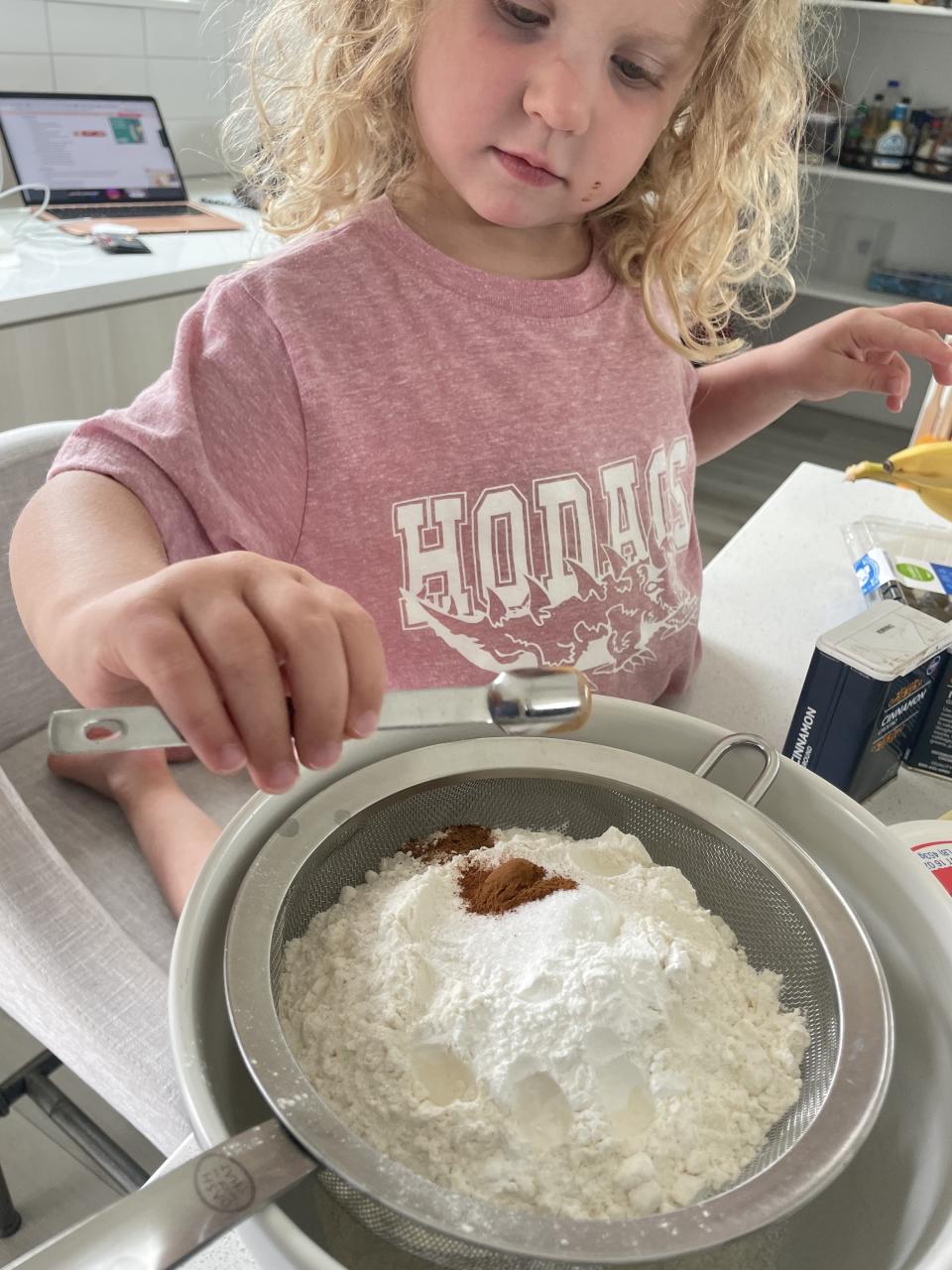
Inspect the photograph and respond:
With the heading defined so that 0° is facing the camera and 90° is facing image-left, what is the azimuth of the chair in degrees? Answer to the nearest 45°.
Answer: approximately 315°

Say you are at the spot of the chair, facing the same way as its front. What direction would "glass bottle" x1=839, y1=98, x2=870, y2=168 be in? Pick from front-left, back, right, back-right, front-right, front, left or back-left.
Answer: left

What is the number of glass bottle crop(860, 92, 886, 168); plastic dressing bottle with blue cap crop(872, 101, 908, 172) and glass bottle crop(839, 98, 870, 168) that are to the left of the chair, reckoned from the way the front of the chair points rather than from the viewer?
3

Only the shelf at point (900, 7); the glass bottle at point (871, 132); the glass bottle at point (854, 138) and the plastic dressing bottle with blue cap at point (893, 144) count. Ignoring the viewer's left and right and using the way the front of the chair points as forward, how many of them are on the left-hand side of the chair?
4
